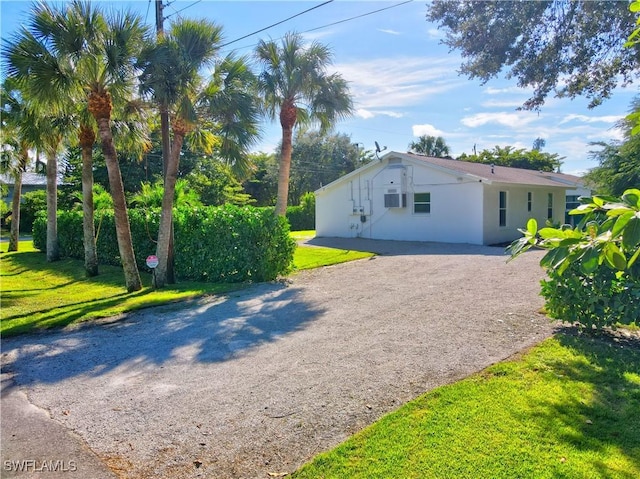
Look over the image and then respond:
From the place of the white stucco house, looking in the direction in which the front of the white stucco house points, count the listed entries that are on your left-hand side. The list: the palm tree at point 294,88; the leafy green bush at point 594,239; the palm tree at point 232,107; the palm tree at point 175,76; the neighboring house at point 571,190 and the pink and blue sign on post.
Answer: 1

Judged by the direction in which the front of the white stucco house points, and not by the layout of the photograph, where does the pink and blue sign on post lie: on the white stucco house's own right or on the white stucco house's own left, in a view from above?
on the white stucco house's own right

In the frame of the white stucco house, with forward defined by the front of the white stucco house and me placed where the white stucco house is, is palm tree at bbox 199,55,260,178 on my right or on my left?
on my right

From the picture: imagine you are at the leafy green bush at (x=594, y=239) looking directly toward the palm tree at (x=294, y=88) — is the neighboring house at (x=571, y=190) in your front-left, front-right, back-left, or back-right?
front-right

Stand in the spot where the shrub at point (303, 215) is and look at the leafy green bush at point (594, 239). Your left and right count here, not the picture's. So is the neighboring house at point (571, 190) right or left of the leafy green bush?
left

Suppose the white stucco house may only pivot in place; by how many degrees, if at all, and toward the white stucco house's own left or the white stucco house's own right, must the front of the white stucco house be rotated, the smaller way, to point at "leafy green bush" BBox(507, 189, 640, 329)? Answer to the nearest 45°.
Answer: approximately 45° to the white stucco house's own right

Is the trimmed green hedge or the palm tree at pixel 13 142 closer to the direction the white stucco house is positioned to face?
the trimmed green hedge

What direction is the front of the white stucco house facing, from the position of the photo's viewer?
facing the viewer and to the right of the viewer
